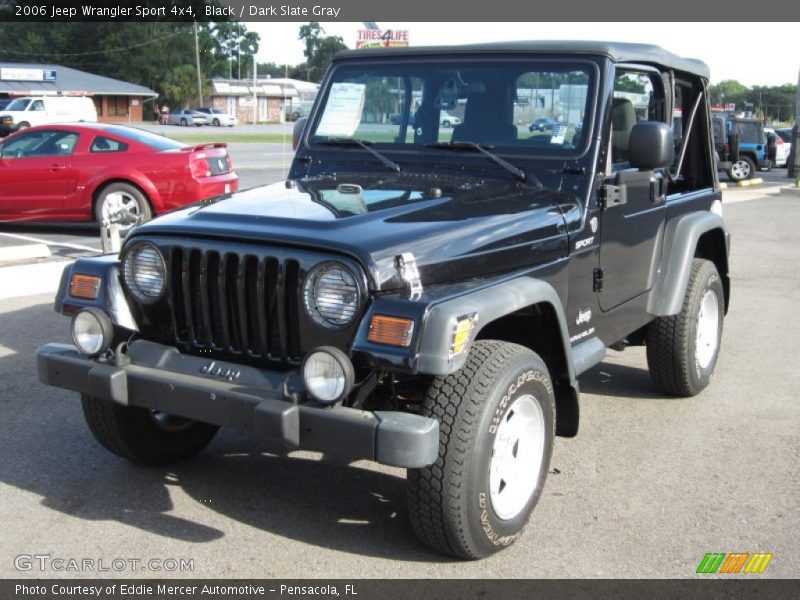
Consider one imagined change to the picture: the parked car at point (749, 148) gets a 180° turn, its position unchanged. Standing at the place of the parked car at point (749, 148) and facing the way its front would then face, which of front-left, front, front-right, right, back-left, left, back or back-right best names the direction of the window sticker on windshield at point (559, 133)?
right

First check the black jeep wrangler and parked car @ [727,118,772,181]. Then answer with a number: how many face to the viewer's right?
0

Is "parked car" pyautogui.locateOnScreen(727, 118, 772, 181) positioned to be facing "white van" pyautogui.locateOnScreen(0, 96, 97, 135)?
yes

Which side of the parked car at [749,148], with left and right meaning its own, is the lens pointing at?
left

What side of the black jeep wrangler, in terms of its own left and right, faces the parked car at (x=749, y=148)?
back

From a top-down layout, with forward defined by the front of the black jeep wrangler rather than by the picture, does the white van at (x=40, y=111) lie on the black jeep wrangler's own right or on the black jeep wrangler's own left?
on the black jeep wrangler's own right

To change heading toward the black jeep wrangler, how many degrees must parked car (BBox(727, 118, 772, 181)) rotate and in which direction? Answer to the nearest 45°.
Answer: approximately 90° to its left

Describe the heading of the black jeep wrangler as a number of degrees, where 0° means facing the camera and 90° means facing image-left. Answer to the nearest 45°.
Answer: approximately 45°

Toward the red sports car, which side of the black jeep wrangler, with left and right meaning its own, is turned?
right

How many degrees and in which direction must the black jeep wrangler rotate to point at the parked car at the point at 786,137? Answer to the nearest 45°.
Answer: approximately 180°

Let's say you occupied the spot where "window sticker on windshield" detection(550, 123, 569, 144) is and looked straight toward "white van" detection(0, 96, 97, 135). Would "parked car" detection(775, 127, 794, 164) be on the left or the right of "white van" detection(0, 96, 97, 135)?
right
